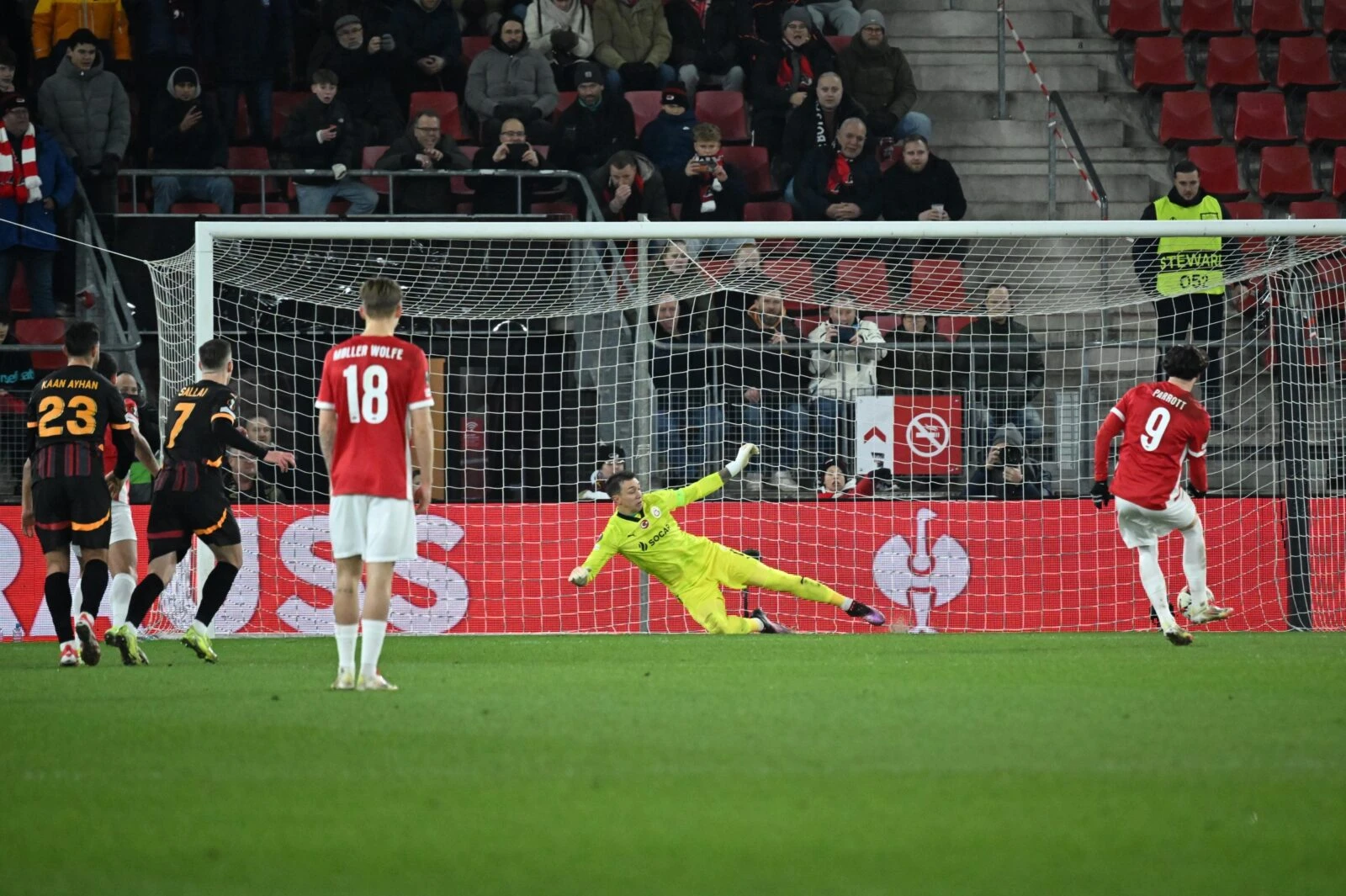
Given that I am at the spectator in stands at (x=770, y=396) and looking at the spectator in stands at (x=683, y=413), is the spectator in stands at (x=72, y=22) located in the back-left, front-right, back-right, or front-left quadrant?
front-right

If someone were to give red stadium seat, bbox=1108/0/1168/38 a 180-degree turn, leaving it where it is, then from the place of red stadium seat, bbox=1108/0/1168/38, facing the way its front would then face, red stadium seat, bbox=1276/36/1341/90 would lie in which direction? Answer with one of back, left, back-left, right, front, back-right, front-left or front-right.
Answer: right

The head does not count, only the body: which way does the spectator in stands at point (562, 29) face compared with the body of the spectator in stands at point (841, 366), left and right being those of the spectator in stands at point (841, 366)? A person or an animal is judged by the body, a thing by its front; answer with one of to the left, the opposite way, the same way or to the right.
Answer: the same way

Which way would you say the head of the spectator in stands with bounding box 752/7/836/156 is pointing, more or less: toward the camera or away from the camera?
toward the camera

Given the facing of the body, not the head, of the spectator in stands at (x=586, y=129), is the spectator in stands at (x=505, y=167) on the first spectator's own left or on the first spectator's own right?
on the first spectator's own right

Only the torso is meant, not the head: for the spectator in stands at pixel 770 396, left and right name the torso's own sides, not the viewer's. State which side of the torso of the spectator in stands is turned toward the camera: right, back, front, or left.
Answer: front

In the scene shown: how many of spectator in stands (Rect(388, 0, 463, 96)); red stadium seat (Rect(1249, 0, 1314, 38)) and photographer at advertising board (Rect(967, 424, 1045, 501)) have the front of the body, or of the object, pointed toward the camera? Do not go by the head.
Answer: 3

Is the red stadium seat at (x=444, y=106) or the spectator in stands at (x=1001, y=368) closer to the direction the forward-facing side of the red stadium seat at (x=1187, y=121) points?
the spectator in stands

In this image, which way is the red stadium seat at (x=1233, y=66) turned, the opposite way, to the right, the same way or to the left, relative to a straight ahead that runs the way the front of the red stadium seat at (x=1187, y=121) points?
the same way

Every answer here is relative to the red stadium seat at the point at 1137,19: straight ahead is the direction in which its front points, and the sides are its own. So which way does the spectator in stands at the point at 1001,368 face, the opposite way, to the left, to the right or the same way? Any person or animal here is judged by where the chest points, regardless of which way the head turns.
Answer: the same way

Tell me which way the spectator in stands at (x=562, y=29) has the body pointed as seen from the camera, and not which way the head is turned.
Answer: toward the camera

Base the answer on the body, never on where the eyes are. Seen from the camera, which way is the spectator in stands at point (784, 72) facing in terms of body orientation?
toward the camera

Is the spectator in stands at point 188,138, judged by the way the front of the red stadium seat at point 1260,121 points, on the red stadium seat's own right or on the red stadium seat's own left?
on the red stadium seat's own right

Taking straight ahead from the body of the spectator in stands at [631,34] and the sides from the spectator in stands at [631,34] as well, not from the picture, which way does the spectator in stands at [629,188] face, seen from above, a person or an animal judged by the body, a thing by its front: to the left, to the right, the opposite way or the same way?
the same way

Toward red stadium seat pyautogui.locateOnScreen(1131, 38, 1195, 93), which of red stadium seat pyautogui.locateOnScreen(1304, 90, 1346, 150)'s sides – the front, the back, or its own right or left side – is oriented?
right

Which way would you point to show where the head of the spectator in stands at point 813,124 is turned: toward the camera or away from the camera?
toward the camera

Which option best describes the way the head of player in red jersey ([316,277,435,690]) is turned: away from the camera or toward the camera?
away from the camera

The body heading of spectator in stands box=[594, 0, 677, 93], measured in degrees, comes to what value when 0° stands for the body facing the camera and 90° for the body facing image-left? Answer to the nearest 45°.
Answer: approximately 0°

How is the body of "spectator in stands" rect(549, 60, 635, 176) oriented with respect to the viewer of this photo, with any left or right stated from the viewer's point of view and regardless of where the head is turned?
facing the viewer

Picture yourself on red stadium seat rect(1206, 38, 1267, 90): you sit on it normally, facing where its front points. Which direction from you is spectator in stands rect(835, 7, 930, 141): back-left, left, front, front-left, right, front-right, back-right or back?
front-right
